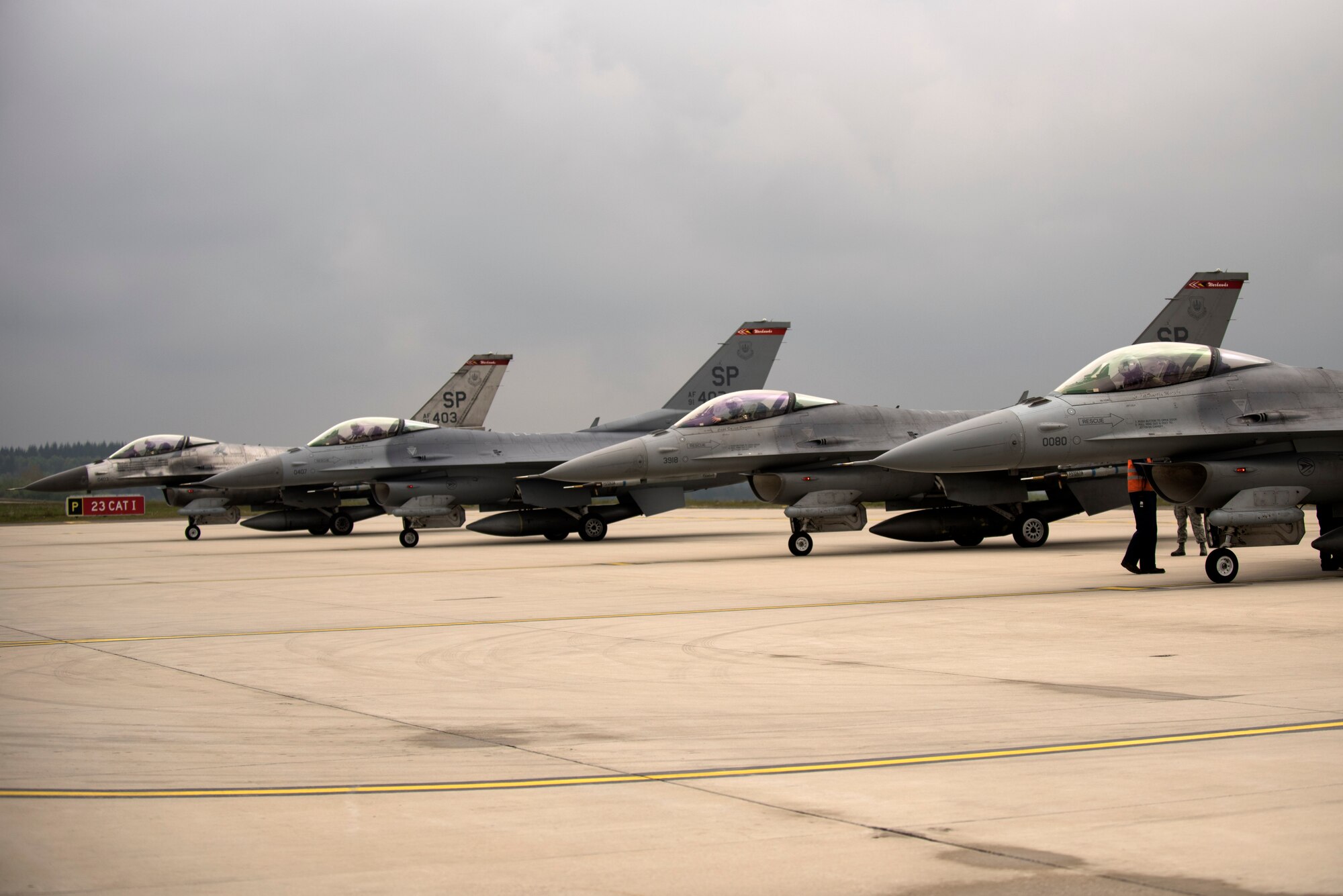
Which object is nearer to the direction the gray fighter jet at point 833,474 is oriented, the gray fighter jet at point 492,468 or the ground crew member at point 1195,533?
the gray fighter jet

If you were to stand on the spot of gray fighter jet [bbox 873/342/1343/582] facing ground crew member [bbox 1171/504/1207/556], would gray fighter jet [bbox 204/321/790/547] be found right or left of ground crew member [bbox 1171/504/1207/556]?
left

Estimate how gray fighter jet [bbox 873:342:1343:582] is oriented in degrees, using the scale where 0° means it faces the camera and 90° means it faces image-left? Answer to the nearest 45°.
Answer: approximately 90°

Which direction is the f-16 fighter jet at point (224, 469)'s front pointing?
to the viewer's left

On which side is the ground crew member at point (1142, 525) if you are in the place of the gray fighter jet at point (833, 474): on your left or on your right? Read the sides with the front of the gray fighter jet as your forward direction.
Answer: on your left

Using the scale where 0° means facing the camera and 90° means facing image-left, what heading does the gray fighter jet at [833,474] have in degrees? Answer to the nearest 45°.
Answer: approximately 90°
